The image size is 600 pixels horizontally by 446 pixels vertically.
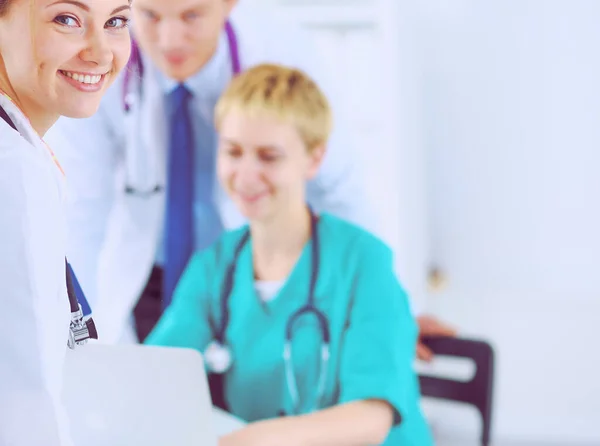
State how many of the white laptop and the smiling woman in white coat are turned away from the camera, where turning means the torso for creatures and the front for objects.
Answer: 1

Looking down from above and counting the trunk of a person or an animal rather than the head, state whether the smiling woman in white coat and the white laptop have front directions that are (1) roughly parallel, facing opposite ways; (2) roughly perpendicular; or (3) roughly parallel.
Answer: roughly perpendicular

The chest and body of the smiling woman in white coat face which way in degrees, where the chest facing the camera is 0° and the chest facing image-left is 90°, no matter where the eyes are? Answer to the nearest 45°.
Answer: approximately 270°

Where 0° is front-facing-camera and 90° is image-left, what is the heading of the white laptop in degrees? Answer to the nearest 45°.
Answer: approximately 180°
